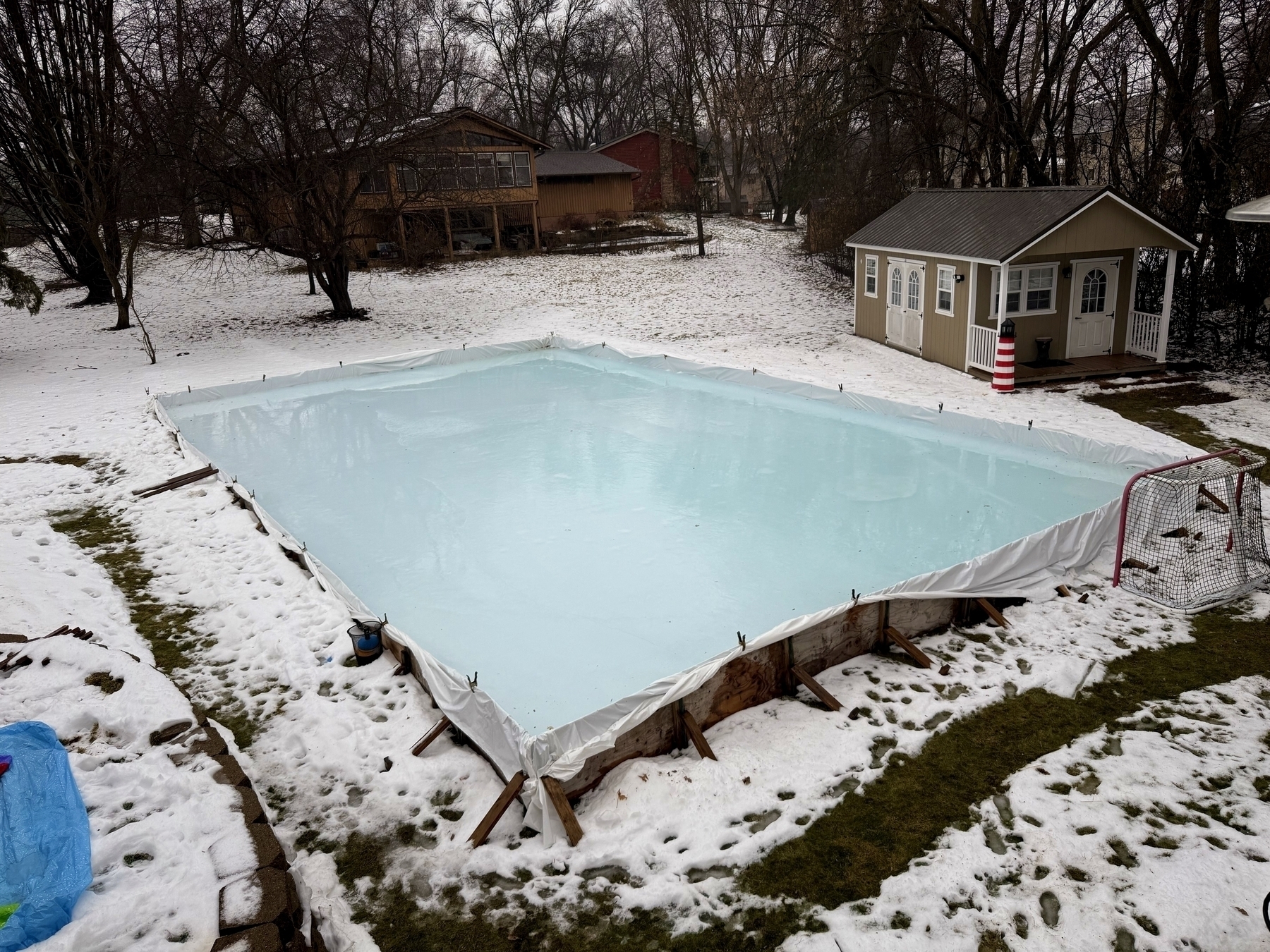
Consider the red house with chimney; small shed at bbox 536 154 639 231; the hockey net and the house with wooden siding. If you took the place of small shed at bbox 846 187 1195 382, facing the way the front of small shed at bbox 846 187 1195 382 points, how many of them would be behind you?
3

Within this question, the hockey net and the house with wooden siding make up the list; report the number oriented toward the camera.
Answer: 1

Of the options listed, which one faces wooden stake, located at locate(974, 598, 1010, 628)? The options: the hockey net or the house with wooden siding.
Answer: the house with wooden siding

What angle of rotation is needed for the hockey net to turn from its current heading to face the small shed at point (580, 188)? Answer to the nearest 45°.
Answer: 0° — it already faces it

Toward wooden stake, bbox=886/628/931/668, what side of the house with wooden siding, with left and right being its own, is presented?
front

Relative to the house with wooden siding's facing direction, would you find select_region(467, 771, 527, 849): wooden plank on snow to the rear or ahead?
ahead

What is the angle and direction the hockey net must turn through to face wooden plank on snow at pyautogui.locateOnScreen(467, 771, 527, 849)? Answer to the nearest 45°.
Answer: approximately 90° to its left

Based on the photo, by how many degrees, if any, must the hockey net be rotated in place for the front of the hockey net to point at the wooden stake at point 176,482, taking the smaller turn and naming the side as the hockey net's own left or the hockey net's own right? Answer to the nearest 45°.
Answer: approximately 45° to the hockey net's own left

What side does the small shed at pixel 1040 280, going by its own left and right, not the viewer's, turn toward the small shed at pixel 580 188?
back

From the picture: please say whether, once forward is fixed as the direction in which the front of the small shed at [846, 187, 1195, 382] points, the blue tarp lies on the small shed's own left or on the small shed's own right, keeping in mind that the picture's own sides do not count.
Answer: on the small shed's own right

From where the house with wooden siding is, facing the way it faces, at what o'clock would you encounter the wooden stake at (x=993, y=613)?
The wooden stake is roughly at 12 o'clock from the house with wooden siding.

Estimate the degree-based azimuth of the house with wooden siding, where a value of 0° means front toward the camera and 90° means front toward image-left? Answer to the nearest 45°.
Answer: approximately 0°

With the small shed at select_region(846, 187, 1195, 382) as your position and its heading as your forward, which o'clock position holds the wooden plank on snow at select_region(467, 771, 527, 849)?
The wooden plank on snow is roughly at 2 o'clock from the small shed.

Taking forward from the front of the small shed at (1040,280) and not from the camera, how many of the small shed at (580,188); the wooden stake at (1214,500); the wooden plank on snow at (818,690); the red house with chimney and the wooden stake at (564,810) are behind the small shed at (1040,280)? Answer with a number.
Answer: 2

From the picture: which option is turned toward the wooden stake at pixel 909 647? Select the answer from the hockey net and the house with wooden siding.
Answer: the house with wooden siding

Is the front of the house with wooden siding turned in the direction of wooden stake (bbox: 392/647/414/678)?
yes
